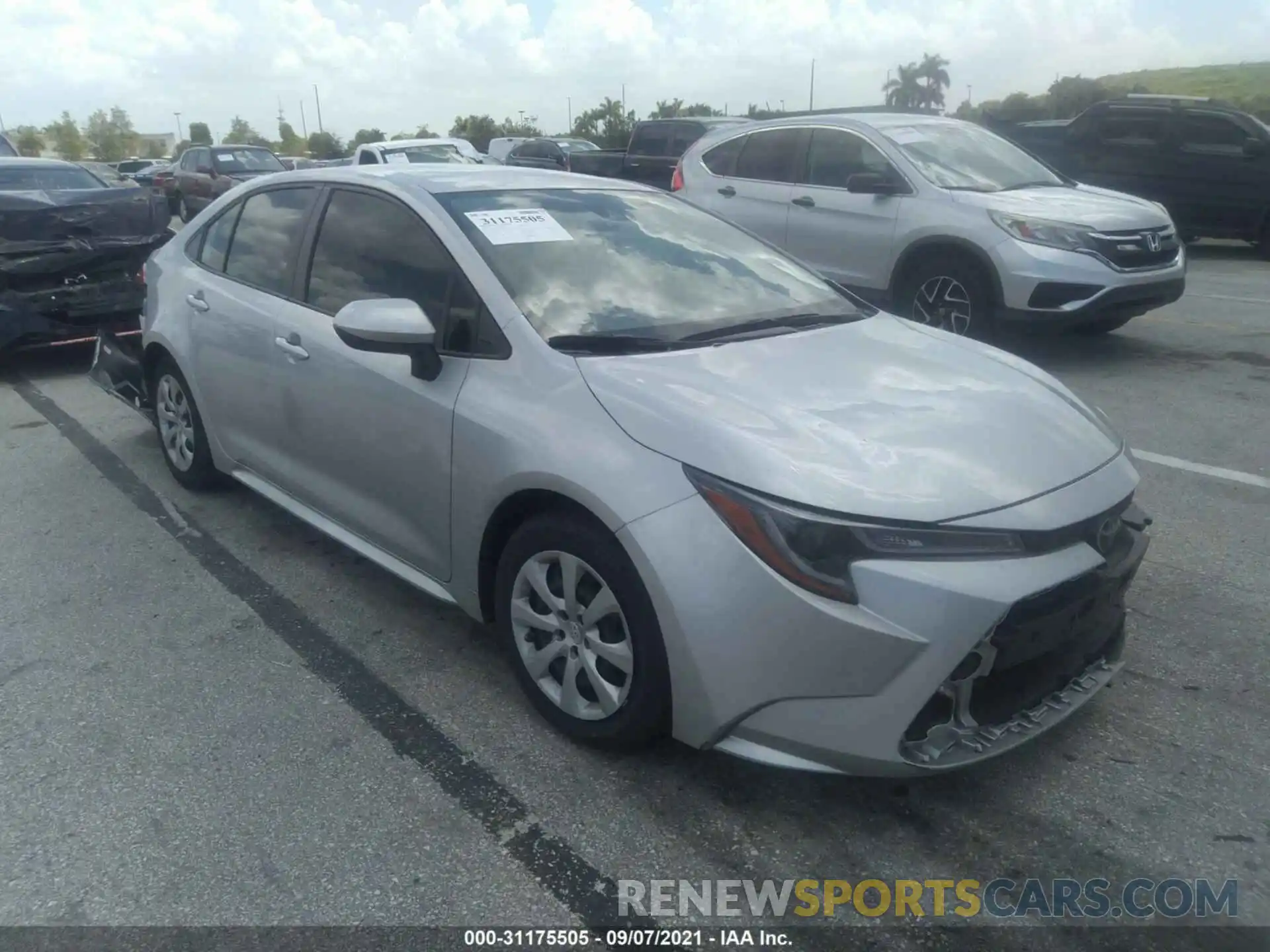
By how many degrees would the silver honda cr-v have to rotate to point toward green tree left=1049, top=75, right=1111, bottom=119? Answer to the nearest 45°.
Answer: approximately 135° to its left

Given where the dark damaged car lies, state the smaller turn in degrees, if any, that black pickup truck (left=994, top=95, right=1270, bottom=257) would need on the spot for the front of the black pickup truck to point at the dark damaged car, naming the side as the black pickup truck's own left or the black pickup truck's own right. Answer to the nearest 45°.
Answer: approximately 135° to the black pickup truck's own right

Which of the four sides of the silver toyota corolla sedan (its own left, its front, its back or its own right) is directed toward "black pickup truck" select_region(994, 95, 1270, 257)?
left

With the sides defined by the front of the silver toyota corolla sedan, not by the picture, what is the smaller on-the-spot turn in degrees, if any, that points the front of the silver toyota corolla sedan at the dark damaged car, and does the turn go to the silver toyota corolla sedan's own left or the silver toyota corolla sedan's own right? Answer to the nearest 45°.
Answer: approximately 180°

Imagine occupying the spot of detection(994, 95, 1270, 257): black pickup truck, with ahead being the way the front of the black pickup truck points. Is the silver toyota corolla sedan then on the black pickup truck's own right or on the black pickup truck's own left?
on the black pickup truck's own right

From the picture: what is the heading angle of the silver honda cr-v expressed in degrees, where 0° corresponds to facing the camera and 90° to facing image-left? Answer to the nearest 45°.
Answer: approximately 315°

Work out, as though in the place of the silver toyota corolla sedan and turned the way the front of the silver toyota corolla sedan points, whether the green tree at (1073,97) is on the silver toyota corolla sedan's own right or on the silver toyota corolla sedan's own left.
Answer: on the silver toyota corolla sedan's own left

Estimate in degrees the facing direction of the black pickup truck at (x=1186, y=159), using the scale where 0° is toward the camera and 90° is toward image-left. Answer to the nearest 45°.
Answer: approximately 270°

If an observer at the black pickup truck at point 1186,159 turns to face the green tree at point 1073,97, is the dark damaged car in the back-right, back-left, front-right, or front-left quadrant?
back-left
